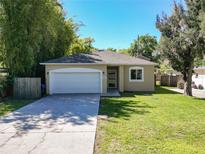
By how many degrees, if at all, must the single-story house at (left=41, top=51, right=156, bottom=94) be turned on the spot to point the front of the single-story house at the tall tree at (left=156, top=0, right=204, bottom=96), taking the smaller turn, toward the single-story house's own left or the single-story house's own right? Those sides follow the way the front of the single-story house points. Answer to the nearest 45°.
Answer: approximately 90° to the single-story house's own left

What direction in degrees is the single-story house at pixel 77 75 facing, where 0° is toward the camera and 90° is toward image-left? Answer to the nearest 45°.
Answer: approximately 0°

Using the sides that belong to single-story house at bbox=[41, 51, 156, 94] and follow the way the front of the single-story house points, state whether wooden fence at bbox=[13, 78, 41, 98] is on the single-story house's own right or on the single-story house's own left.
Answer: on the single-story house's own right

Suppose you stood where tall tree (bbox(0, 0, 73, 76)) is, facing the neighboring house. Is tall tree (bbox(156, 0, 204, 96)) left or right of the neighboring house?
right

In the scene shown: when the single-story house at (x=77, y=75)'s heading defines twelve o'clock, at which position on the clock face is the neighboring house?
The neighboring house is roughly at 8 o'clock from the single-story house.
